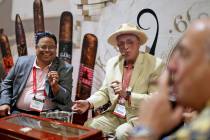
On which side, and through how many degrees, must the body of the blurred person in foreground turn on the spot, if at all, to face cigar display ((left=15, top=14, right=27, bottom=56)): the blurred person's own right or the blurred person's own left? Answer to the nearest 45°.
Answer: approximately 45° to the blurred person's own right

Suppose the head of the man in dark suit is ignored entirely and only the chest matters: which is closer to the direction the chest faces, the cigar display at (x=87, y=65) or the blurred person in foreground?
the blurred person in foreground

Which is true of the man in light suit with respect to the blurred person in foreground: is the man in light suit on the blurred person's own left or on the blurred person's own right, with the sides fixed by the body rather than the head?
on the blurred person's own right

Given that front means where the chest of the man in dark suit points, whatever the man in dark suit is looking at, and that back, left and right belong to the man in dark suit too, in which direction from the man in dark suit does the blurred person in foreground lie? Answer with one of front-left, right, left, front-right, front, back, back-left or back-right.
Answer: front

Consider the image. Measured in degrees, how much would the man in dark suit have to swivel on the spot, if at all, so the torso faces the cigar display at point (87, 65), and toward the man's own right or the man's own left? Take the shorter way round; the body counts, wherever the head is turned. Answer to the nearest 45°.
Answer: approximately 135° to the man's own left

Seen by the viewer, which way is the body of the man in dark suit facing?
toward the camera

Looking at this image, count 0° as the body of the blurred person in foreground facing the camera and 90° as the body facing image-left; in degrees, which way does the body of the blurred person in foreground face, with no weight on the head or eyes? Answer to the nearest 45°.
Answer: approximately 90°

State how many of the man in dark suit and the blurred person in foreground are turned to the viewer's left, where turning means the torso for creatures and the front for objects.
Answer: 1

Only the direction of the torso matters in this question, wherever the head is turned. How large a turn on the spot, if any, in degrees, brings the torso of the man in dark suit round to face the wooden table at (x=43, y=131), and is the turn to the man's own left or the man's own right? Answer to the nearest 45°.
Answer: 0° — they already face it

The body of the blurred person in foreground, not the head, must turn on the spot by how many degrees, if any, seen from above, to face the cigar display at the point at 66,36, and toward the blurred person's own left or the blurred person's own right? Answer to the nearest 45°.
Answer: approximately 45° to the blurred person's own right

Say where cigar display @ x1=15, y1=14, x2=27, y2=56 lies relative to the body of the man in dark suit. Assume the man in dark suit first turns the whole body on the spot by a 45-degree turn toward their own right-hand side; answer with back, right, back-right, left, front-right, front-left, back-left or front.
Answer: back-right
